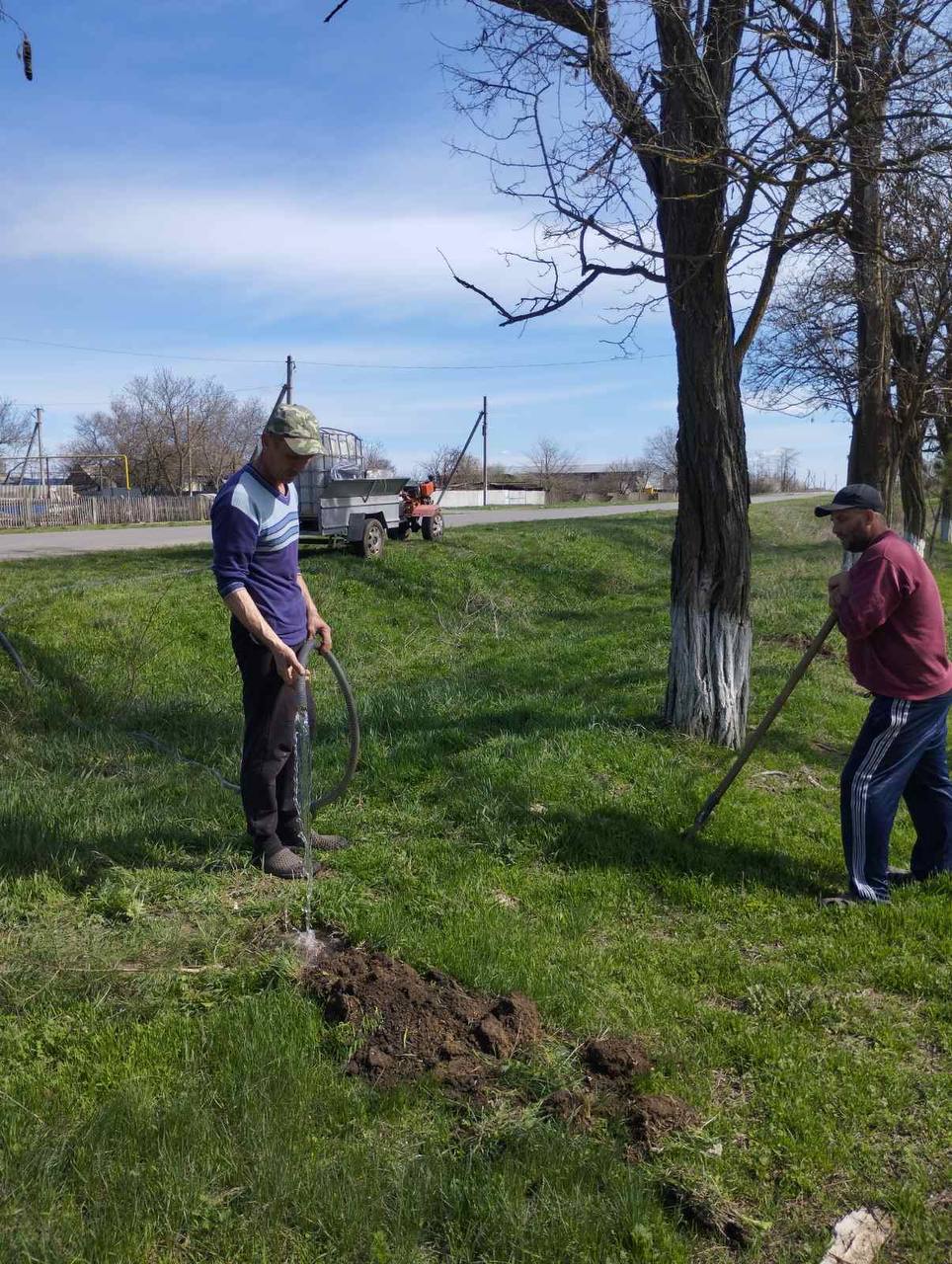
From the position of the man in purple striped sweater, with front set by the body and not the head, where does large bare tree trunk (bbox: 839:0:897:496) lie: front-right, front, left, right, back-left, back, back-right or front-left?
left

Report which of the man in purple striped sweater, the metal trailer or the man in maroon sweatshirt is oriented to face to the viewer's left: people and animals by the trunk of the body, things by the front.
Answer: the man in maroon sweatshirt

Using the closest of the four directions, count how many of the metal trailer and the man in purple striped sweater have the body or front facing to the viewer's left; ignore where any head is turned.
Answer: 0

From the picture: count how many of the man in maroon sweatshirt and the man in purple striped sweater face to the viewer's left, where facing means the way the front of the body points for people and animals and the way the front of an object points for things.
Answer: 1

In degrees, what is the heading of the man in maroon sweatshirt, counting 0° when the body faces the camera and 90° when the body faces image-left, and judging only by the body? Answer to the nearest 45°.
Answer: approximately 90°

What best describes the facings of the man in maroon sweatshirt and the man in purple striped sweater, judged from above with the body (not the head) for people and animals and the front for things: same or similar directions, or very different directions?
very different directions

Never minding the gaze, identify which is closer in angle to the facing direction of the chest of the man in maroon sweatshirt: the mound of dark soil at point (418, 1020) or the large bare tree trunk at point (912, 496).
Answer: the mound of dark soil

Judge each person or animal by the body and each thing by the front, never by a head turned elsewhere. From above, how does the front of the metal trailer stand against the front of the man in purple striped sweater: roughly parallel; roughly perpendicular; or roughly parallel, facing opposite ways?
roughly perpendicular

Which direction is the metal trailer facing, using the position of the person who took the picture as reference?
facing away from the viewer and to the right of the viewer

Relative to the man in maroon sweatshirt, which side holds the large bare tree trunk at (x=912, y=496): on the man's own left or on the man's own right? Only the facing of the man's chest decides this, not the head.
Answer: on the man's own right
